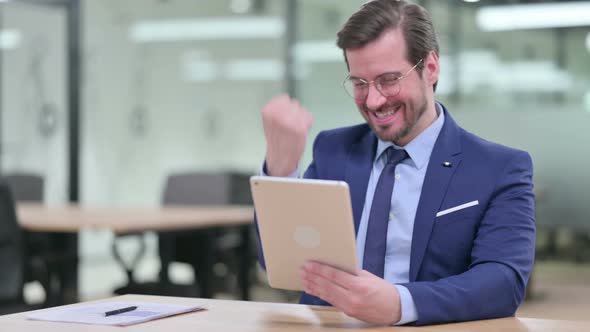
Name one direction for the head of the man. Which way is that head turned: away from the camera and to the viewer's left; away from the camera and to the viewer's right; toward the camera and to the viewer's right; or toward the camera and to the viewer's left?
toward the camera and to the viewer's left

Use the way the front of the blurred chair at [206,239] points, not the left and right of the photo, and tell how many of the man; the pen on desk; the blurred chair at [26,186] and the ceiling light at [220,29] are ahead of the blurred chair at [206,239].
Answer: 2

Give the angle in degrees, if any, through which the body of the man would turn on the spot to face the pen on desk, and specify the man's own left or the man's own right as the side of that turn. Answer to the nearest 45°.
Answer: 0° — they already face it

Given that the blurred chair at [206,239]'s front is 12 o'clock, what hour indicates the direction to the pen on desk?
The pen on desk is roughly at 12 o'clock from the blurred chair.

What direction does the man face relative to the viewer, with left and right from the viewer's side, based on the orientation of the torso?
facing the viewer and to the left of the viewer

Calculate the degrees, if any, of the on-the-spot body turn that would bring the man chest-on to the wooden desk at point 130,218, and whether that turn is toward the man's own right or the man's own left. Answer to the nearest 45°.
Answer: approximately 90° to the man's own right

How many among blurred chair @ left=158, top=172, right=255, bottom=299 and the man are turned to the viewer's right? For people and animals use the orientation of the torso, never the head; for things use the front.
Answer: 0

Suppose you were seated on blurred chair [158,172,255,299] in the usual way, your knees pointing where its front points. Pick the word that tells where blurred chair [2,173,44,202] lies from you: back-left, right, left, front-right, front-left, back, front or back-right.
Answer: back-right

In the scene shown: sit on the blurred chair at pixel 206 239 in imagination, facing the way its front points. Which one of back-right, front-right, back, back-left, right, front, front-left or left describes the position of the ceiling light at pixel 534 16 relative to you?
left

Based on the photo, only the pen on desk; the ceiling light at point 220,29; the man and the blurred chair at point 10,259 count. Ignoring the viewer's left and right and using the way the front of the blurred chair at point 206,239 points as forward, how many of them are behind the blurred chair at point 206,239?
1

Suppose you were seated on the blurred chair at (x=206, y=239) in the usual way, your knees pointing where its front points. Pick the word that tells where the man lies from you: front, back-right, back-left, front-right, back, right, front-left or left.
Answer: front

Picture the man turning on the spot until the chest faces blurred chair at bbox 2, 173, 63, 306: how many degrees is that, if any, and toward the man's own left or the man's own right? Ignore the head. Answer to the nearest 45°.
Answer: approximately 90° to the man's own right

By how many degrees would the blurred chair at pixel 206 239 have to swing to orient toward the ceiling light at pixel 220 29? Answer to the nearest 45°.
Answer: approximately 180°

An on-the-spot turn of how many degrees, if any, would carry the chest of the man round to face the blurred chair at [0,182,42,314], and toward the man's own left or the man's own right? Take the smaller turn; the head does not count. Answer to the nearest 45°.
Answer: approximately 90° to the man's own right

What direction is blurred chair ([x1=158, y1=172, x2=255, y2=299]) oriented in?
toward the camera
